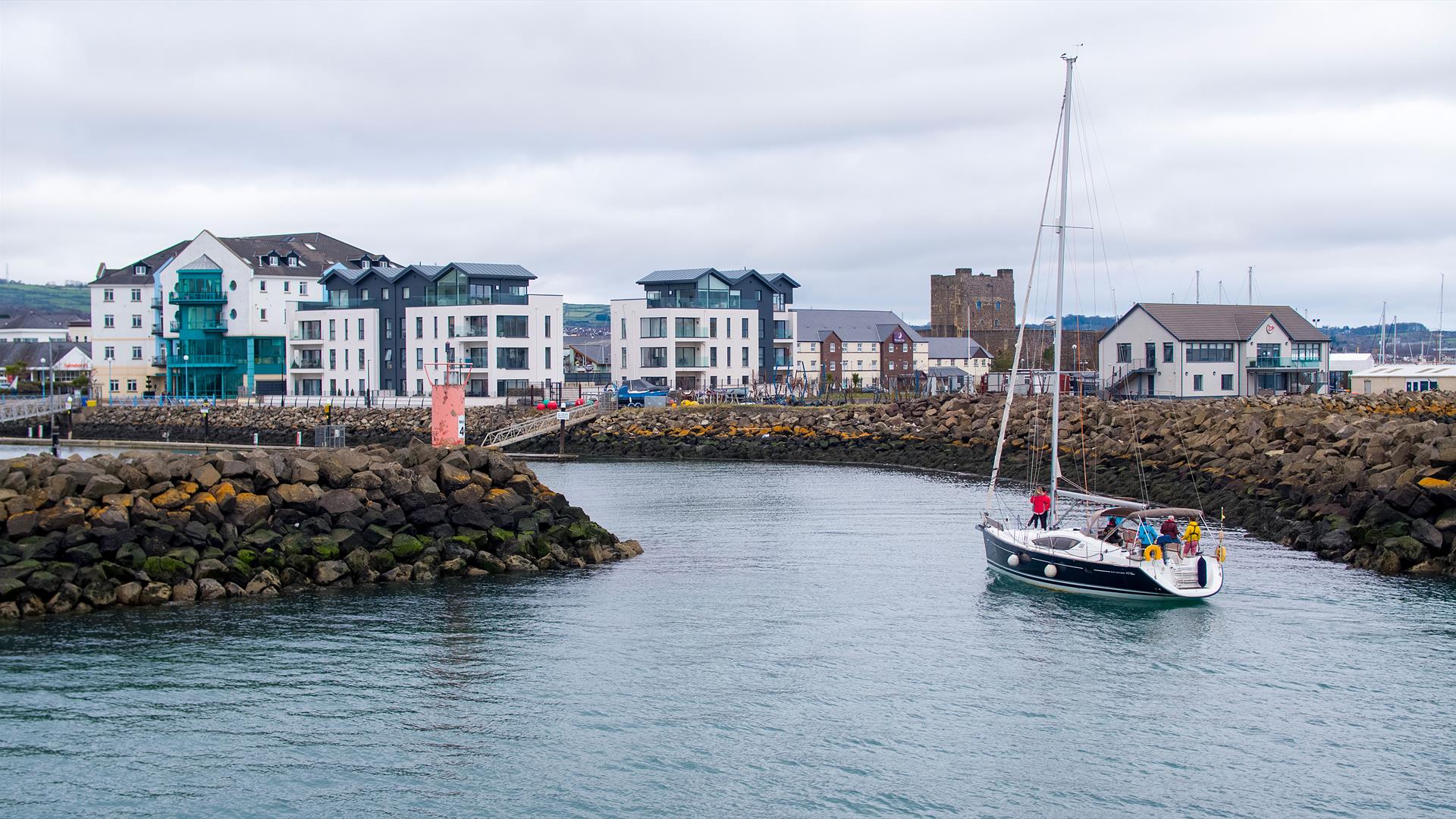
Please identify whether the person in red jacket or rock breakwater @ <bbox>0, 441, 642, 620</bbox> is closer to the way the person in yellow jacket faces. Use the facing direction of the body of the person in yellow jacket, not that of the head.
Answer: the person in red jacket

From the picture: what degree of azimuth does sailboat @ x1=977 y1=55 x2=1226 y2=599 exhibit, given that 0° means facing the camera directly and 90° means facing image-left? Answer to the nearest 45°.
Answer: approximately 135°

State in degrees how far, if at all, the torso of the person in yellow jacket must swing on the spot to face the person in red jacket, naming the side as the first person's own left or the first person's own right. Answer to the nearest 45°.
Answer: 0° — they already face them

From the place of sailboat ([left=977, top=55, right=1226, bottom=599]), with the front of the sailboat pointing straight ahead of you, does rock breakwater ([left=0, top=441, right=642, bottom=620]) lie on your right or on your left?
on your left

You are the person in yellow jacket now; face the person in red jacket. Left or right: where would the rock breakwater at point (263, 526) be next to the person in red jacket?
left

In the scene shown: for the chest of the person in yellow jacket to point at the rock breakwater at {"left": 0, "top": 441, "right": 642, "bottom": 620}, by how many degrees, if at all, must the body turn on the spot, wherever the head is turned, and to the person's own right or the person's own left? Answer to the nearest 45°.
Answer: approximately 45° to the person's own left

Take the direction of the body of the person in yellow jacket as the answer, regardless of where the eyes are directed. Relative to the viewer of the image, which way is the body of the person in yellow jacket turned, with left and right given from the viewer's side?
facing away from the viewer and to the left of the viewer
